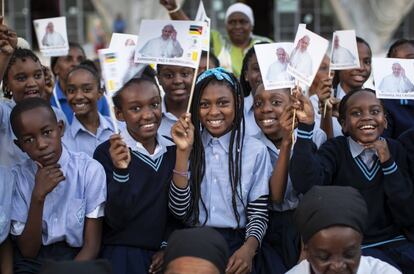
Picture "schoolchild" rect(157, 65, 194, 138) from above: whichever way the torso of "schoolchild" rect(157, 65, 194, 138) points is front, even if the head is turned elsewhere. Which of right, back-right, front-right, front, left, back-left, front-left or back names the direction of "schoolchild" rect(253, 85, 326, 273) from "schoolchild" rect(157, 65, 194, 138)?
front-left

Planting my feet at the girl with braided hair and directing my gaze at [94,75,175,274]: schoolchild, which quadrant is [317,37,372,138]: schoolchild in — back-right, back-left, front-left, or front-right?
back-right

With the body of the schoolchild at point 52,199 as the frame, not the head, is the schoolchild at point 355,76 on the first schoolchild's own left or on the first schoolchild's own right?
on the first schoolchild's own left

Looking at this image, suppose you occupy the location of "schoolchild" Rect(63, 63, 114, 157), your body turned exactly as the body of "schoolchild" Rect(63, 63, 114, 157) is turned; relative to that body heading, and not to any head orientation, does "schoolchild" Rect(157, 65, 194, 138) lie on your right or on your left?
on your left

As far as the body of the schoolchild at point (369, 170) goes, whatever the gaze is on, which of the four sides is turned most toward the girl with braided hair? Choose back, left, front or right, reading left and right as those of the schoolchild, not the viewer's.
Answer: right

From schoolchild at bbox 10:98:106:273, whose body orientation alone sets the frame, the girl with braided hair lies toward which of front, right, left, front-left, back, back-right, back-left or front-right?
left

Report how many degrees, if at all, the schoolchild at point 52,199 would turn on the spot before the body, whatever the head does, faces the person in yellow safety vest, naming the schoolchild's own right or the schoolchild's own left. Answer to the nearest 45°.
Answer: approximately 135° to the schoolchild's own left

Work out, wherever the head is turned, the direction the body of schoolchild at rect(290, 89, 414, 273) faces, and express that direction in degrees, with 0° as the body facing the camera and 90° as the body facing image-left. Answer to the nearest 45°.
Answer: approximately 0°

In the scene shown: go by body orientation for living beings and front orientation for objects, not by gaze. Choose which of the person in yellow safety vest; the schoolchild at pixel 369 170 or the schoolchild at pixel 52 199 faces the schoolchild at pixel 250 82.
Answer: the person in yellow safety vest
